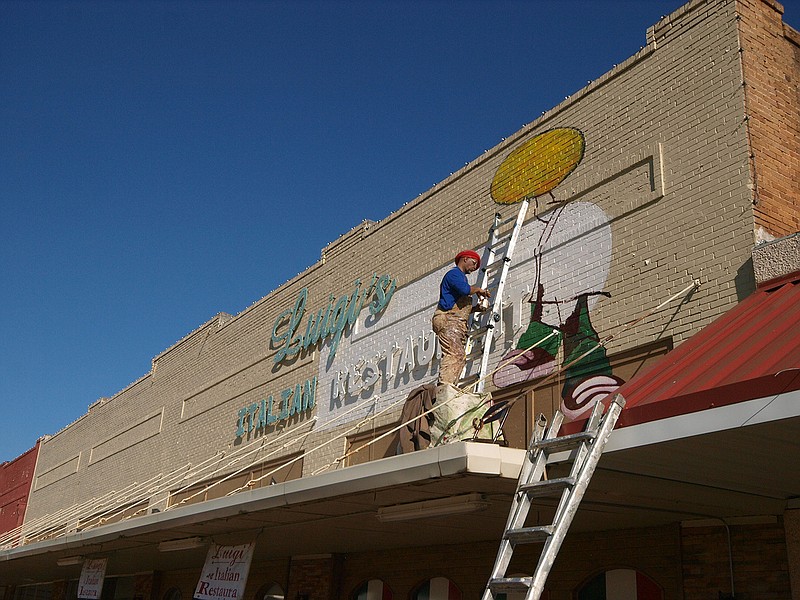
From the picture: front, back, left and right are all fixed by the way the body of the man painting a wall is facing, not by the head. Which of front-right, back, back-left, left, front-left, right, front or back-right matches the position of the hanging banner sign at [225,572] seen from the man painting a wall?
back-left

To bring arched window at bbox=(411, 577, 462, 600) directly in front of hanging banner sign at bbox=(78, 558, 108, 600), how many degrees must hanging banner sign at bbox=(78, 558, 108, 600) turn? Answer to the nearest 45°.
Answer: approximately 45° to its left

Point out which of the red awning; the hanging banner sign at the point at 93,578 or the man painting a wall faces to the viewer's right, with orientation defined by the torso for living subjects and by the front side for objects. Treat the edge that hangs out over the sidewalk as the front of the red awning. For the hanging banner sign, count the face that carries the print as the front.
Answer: the man painting a wall

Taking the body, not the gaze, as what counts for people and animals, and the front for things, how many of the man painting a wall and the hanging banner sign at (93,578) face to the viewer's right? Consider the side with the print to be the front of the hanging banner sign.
1

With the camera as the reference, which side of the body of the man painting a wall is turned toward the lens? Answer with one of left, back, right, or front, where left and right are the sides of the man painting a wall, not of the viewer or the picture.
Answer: right

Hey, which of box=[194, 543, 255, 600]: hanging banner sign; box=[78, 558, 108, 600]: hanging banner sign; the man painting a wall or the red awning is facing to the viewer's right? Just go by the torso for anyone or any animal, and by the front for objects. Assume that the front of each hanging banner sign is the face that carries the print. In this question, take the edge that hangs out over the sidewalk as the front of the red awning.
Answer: the man painting a wall

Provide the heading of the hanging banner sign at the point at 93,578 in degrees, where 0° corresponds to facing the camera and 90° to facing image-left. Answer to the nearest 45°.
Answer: approximately 0°

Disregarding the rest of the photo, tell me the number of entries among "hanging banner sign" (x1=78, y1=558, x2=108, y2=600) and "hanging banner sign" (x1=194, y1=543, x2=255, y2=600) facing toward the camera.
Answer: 2
